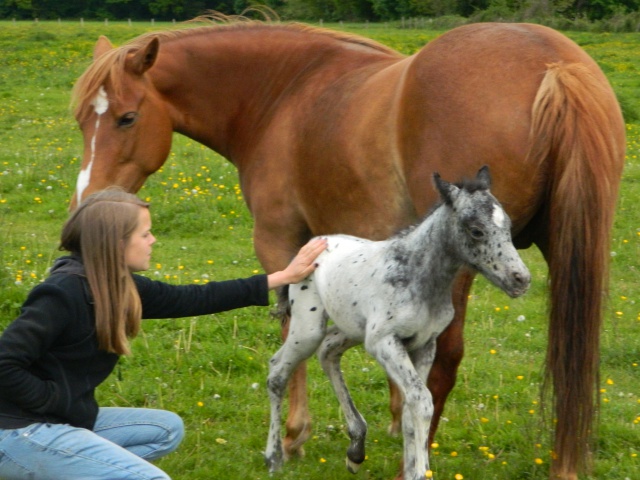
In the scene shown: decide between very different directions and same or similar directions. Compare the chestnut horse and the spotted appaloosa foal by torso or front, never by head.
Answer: very different directions

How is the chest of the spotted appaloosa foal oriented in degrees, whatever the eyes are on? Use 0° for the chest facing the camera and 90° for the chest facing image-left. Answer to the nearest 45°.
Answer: approximately 315°

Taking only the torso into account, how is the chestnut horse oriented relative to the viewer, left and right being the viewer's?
facing away from the viewer and to the left of the viewer
